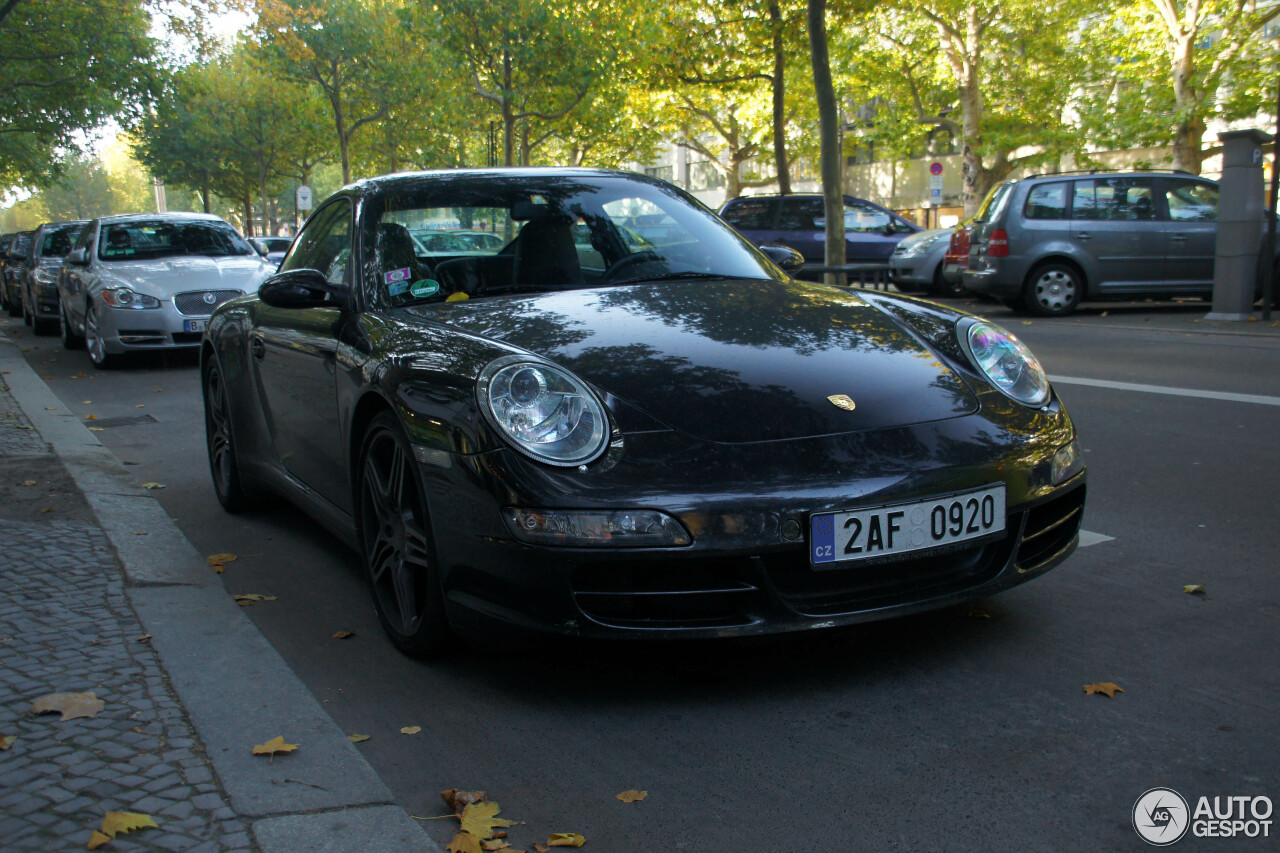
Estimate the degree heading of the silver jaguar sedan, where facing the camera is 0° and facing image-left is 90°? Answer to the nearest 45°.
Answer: approximately 315°

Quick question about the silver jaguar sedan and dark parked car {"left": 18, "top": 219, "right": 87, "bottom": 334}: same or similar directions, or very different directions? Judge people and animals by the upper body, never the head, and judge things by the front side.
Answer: same or similar directions

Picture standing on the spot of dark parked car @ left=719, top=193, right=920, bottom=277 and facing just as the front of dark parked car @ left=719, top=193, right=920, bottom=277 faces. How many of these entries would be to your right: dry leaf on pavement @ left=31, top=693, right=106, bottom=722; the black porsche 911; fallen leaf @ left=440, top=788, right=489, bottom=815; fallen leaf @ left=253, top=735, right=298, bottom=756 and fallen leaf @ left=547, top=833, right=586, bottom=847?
5

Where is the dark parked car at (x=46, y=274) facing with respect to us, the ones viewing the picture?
facing the viewer and to the right of the viewer

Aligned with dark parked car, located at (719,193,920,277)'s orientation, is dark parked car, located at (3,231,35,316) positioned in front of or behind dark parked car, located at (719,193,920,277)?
behind

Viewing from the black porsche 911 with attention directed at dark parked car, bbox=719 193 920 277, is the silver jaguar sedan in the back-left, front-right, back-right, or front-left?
front-left

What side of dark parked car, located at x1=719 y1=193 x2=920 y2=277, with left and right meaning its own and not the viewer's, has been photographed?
right

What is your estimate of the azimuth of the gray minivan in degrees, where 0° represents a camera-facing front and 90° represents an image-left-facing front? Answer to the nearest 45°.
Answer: approximately 270°

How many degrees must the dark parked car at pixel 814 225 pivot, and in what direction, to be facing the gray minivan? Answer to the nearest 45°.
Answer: approximately 45° to its right

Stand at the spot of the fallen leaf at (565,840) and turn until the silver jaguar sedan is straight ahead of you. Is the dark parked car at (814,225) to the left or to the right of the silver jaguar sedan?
right

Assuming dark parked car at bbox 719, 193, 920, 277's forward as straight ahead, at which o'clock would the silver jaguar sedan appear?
The silver jaguar sedan is roughly at 4 o'clock from the dark parked car.

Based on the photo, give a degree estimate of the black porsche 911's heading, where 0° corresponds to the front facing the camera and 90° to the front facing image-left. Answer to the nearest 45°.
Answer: approximately 315°

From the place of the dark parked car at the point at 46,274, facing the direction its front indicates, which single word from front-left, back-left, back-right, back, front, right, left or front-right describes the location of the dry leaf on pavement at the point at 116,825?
front-right

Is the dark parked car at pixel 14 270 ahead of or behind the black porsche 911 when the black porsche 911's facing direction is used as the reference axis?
behind

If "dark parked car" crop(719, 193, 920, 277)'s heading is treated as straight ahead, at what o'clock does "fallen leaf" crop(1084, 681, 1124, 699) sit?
The fallen leaf is roughly at 3 o'clock from the dark parked car.

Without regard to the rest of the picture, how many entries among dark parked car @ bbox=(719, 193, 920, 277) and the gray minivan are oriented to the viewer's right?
2
